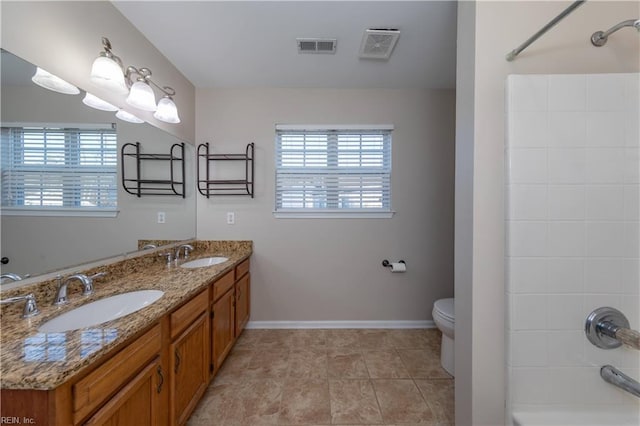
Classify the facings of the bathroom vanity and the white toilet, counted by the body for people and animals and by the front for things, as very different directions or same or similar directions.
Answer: very different directions

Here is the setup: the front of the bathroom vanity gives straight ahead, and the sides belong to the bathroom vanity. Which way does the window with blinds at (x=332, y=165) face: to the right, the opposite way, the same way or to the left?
to the right

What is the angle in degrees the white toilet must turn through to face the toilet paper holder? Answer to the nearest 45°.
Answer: approximately 45° to its right

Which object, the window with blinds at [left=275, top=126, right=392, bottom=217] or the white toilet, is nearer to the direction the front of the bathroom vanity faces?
the white toilet

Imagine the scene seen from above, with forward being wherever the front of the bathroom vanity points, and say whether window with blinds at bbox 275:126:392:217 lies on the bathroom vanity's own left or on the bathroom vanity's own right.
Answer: on the bathroom vanity's own left

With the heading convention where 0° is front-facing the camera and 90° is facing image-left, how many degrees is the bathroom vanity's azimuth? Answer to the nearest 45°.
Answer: approximately 315°

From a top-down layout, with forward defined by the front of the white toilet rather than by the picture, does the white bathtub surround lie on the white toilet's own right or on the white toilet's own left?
on the white toilet's own left
